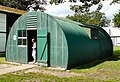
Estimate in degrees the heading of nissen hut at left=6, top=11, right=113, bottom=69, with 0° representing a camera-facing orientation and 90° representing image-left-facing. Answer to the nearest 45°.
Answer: approximately 45°
